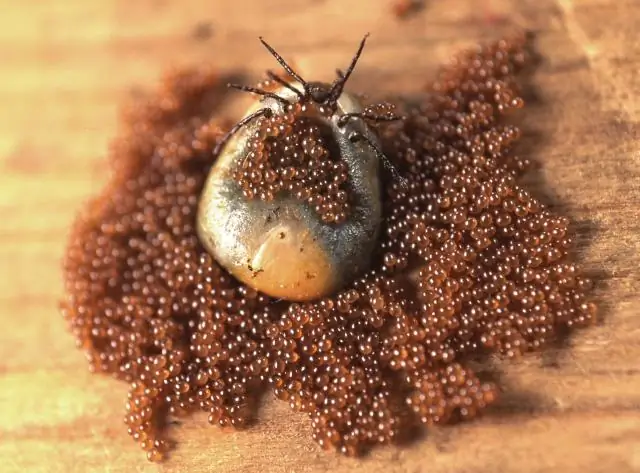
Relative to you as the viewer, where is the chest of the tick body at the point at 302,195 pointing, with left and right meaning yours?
facing away from the viewer
